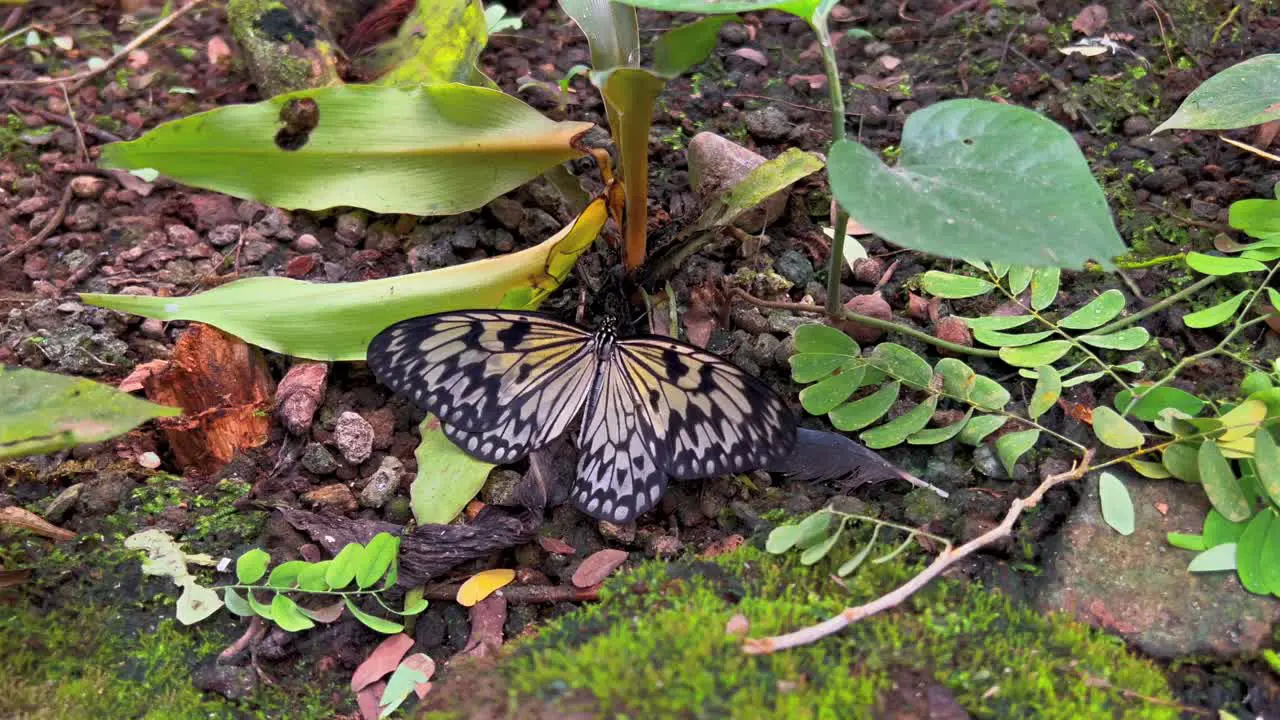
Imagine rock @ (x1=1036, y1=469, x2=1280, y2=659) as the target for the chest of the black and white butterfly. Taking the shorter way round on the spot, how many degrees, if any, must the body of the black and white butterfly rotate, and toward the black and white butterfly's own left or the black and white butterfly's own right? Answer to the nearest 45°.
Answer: approximately 135° to the black and white butterfly's own right

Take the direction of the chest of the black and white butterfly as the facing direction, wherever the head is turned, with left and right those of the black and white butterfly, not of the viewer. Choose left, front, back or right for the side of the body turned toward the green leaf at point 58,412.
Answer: left

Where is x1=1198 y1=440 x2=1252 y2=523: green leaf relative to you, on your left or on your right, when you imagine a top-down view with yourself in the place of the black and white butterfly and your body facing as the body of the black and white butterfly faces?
on your right

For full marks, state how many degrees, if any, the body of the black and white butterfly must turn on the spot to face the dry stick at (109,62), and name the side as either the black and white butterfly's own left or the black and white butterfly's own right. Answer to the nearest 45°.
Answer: approximately 45° to the black and white butterfly's own left

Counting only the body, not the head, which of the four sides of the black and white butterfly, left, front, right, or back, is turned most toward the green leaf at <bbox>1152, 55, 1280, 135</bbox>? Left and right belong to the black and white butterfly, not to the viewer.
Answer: right

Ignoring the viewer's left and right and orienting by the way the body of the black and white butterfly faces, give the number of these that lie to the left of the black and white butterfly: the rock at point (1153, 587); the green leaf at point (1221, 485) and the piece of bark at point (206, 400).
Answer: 1

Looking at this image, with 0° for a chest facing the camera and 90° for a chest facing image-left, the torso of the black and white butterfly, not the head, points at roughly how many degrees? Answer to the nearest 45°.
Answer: approximately 180°

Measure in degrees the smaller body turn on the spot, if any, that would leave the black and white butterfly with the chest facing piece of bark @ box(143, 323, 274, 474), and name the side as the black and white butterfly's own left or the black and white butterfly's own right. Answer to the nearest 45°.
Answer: approximately 90° to the black and white butterfly's own left

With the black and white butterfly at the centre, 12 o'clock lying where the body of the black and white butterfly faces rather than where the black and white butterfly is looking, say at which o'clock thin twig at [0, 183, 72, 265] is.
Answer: The thin twig is roughly at 10 o'clock from the black and white butterfly.
